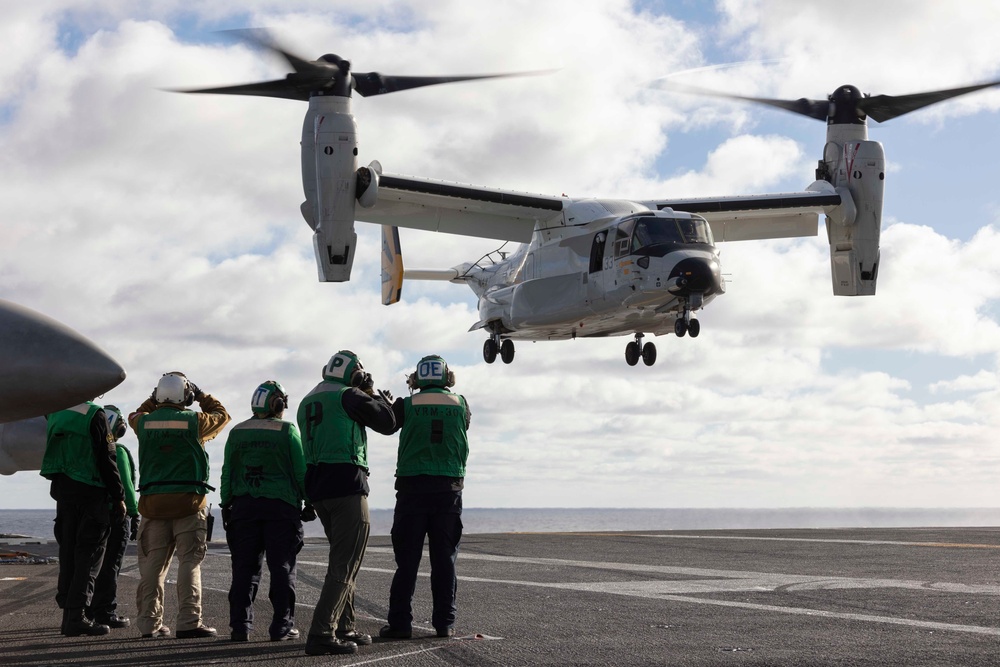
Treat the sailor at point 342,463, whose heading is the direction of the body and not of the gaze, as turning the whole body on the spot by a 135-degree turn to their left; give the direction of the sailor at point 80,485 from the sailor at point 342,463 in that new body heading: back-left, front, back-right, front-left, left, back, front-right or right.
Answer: front-right

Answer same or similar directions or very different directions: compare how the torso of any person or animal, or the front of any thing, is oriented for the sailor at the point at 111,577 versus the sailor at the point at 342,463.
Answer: same or similar directions

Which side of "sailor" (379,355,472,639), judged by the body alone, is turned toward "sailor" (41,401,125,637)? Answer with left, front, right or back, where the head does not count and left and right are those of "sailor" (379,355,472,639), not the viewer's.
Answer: left

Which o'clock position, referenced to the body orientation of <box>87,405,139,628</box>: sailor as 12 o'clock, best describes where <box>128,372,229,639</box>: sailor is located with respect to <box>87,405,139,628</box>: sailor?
<box>128,372,229,639</box>: sailor is roughly at 4 o'clock from <box>87,405,139,628</box>: sailor.

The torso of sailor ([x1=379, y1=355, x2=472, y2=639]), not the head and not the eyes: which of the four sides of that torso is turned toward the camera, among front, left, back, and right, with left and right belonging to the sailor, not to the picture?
back

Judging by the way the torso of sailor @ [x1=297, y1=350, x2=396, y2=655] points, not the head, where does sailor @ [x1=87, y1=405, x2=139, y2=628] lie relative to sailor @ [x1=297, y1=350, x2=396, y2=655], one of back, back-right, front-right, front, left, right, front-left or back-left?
left

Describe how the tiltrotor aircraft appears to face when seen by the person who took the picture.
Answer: facing the viewer and to the right of the viewer

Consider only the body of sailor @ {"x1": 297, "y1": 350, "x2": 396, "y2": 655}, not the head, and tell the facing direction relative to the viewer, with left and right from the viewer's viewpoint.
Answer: facing away from the viewer and to the right of the viewer

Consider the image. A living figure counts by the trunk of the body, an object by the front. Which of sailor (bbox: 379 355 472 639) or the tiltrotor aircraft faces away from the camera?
the sailor

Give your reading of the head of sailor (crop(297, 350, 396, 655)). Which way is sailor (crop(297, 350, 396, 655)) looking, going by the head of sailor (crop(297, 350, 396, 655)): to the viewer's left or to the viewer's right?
to the viewer's right

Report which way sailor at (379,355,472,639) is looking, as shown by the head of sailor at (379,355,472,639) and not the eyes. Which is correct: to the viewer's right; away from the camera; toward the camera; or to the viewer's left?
away from the camera

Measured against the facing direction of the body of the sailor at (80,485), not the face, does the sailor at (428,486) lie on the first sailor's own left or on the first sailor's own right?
on the first sailor's own right

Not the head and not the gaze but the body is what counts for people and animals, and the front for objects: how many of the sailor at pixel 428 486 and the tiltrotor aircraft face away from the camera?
1

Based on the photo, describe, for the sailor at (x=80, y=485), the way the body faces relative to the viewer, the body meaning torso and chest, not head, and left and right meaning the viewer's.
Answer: facing away from the viewer and to the right of the viewer
